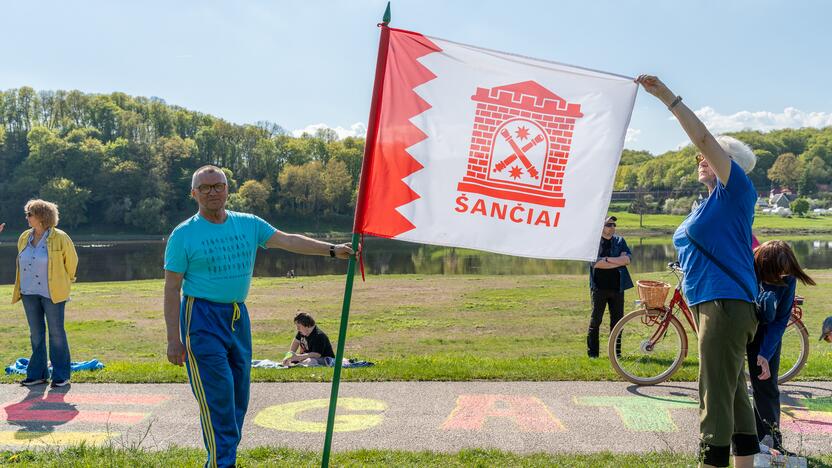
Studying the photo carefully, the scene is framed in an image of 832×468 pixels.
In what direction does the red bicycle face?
to the viewer's left

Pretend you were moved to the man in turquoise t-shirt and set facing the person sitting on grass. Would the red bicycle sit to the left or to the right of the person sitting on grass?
right

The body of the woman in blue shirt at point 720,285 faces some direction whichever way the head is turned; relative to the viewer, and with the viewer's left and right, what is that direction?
facing to the left of the viewer

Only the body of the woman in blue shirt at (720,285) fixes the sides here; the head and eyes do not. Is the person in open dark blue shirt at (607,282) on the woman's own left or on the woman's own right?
on the woman's own right

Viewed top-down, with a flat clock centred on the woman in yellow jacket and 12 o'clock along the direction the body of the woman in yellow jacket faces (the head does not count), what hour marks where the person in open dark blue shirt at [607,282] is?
The person in open dark blue shirt is roughly at 8 o'clock from the woman in yellow jacket.

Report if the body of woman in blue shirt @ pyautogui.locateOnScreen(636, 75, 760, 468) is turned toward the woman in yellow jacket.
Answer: yes

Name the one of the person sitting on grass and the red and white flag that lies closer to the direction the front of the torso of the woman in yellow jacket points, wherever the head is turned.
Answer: the red and white flag

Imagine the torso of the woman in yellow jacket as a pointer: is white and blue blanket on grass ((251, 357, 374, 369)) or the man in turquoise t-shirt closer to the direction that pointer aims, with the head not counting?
the man in turquoise t-shirt

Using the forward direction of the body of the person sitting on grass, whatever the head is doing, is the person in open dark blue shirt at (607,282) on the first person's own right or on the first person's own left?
on the first person's own left

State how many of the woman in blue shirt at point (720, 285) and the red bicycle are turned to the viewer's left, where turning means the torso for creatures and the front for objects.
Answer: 2

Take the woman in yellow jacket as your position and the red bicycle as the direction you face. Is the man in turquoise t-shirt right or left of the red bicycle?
right

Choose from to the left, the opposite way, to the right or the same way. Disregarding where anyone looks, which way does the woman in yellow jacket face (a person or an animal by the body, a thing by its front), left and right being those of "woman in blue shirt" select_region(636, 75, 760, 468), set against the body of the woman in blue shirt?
to the left
